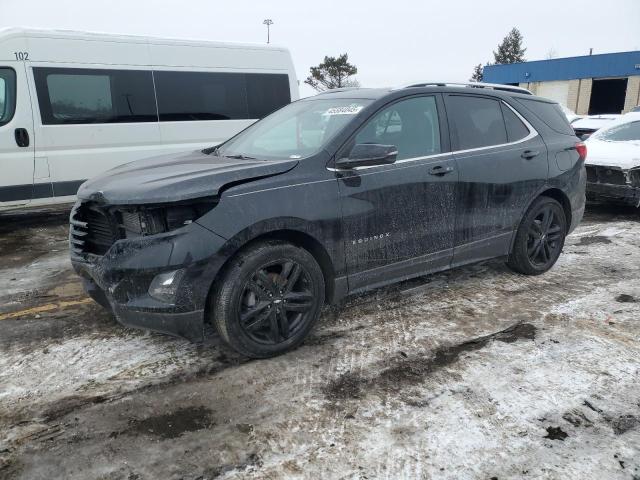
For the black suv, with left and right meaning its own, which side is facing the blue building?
back

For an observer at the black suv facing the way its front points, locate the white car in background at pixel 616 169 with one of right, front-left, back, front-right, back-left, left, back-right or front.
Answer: back

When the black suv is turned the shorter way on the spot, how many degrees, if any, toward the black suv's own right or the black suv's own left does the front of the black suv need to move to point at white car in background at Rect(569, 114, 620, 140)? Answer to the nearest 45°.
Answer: approximately 180°

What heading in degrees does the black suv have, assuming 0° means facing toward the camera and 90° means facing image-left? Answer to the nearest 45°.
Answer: approximately 45°

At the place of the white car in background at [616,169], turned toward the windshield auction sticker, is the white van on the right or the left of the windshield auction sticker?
right

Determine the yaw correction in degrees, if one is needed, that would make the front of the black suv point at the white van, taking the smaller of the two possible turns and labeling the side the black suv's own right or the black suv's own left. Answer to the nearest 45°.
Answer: approximately 90° to the black suv's own right
